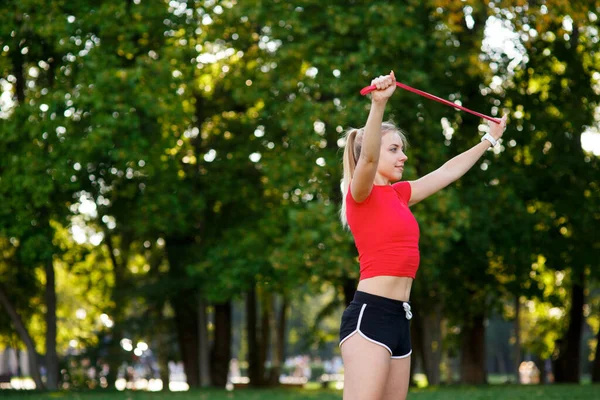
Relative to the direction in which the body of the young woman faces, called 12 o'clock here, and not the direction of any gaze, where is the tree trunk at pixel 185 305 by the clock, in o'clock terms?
The tree trunk is roughly at 7 o'clock from the young woman.

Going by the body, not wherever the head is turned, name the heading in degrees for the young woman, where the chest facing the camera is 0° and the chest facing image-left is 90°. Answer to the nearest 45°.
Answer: approximately 315°

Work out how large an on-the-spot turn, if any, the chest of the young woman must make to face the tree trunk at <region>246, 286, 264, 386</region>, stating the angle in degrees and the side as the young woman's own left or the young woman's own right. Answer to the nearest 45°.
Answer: approximately 135° to the young woman's own left

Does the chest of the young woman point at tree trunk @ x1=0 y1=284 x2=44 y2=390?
no

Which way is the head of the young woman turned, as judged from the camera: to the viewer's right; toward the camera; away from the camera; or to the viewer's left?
to the viewer's right

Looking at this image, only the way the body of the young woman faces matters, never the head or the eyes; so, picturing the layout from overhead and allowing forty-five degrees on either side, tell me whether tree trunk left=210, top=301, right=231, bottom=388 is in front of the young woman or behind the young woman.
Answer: behind

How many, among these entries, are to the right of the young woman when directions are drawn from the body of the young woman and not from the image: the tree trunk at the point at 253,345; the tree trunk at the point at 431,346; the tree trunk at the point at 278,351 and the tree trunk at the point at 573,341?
0

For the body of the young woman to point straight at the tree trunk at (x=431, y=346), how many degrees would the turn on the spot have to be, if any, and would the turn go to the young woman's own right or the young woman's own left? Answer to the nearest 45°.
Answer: approximately 135° to the young woman's own left

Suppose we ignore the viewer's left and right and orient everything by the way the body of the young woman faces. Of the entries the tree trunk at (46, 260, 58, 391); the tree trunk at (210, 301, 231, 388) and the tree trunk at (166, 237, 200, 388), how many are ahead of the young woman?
0

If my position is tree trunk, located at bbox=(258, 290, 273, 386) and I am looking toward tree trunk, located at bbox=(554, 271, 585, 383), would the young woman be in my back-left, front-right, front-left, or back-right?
front-right

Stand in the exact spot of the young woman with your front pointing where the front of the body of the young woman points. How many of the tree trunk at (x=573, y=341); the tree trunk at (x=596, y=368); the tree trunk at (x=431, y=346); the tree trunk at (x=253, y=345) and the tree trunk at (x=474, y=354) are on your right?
0

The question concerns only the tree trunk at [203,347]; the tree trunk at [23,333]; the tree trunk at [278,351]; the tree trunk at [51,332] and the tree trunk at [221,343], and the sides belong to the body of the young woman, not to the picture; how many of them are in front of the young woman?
0

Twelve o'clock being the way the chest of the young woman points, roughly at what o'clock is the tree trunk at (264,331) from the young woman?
The tree trunk is roughly at 7 o'clock from the young woman.

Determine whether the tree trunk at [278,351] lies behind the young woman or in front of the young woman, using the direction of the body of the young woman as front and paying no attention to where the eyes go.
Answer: behind
